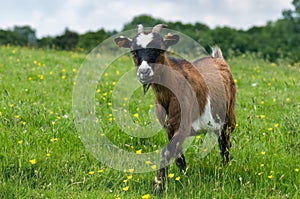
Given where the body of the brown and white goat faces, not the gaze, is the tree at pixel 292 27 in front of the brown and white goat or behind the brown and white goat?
behind

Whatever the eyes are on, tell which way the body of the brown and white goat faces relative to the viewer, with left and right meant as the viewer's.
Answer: facing the viewer and to the left of the viewer
